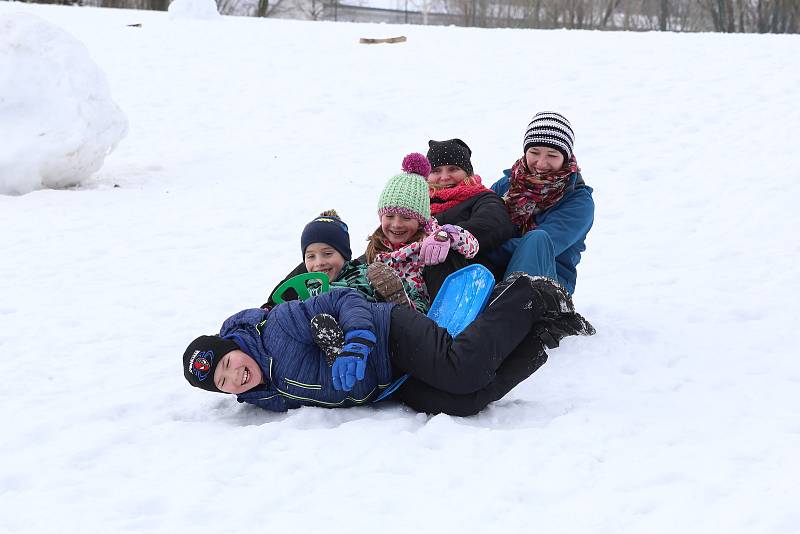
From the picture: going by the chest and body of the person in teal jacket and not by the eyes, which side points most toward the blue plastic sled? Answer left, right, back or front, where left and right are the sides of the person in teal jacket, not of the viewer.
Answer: front

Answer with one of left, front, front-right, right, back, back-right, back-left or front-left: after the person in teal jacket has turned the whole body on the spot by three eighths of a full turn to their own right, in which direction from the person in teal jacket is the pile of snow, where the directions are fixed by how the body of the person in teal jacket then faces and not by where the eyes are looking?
front-left

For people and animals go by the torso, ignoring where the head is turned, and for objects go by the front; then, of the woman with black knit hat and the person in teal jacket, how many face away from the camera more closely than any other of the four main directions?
0

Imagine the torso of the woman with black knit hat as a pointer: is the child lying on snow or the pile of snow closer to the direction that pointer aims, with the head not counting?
the child lying on snow

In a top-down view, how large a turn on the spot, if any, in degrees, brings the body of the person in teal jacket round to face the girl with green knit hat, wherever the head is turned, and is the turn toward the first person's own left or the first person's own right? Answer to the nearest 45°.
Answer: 0° — they already face them

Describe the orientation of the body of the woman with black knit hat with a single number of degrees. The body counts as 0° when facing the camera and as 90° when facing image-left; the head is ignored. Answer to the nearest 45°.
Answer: approximately 45°

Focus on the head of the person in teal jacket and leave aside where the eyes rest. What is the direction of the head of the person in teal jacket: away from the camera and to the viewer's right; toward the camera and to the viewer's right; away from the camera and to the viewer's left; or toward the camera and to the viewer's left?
toward the camera and to the viewer's left

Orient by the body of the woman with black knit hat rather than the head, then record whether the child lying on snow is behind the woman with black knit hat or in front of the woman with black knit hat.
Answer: in front

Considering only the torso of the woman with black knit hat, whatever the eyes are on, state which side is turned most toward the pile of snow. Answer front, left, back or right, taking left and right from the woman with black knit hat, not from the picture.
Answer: right

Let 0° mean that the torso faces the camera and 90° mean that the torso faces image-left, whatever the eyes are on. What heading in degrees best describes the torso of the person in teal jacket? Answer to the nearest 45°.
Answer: approximately 45°
